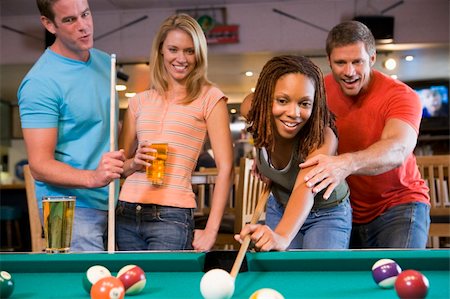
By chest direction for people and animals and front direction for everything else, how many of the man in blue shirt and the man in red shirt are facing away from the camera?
0

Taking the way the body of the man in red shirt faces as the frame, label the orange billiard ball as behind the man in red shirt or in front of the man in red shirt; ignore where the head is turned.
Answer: in front

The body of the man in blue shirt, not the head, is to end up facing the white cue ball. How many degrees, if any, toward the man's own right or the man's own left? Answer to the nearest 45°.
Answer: approximately 45° to the man's own right

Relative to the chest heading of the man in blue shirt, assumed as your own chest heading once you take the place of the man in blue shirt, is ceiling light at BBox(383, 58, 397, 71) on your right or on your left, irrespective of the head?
on your left

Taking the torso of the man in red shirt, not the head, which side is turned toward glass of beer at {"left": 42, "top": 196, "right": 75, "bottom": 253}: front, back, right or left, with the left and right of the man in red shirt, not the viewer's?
front

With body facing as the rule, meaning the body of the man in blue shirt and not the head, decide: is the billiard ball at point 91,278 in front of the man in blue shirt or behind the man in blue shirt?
in front

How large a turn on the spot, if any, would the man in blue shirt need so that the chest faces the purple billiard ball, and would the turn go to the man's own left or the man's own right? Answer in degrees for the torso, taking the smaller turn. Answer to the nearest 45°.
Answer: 0° — they already face it

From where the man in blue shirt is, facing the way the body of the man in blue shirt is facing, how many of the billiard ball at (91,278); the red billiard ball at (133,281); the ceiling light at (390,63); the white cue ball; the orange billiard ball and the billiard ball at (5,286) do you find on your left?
1

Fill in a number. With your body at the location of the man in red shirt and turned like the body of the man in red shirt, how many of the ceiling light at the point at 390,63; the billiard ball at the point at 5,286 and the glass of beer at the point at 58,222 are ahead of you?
2

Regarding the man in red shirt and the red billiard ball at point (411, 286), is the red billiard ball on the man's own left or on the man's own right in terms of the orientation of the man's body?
on the man's own left

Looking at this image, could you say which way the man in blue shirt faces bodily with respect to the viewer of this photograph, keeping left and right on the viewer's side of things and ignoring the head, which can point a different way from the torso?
facing the viewer and to the right of the viewer

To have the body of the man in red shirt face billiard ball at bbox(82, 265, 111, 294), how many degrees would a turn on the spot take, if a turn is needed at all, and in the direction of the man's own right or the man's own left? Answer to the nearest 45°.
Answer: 0° — they already face it

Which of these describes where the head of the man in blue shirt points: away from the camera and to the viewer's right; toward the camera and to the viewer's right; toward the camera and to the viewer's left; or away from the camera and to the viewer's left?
toward the camera and to the viewer's right

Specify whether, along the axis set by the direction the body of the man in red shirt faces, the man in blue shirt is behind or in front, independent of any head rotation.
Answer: in front

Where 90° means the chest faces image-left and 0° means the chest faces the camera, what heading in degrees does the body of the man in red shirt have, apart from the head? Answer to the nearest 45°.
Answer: approximately 45°
